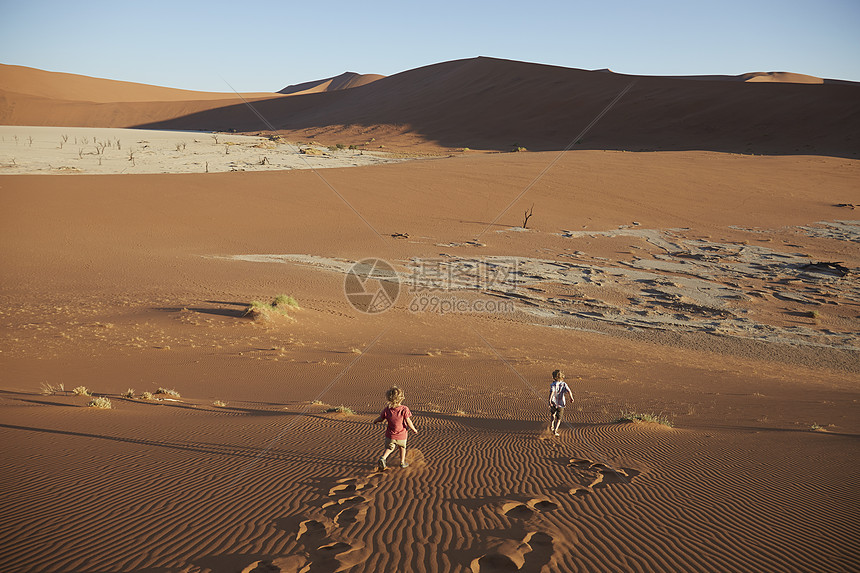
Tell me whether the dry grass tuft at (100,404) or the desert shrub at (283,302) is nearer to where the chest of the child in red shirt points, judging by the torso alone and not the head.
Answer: the desert shrub

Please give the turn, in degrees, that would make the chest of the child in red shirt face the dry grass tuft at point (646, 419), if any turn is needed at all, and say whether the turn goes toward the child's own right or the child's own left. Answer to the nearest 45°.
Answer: approximately 45° to the child's own right

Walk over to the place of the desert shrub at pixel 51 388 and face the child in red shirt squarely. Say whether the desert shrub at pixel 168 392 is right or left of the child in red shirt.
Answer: left

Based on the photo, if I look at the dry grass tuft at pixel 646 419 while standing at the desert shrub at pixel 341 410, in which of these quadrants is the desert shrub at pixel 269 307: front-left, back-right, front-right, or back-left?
back-left

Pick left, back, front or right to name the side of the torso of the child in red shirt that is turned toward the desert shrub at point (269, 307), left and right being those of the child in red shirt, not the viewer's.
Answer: front

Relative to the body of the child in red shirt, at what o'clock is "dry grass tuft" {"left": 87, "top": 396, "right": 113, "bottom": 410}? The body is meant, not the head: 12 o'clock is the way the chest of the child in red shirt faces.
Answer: The dry grass tuft is roughly at 10 o'clock from the child in red shirt.

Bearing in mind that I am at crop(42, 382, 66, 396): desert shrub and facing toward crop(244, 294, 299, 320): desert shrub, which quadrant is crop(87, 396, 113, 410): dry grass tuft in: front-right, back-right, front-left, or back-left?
back-right

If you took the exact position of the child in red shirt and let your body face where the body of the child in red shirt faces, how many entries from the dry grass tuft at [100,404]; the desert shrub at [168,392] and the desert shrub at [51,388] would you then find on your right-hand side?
0

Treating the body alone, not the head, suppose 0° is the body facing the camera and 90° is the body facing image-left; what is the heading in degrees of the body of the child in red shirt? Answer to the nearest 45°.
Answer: approximately 180°
